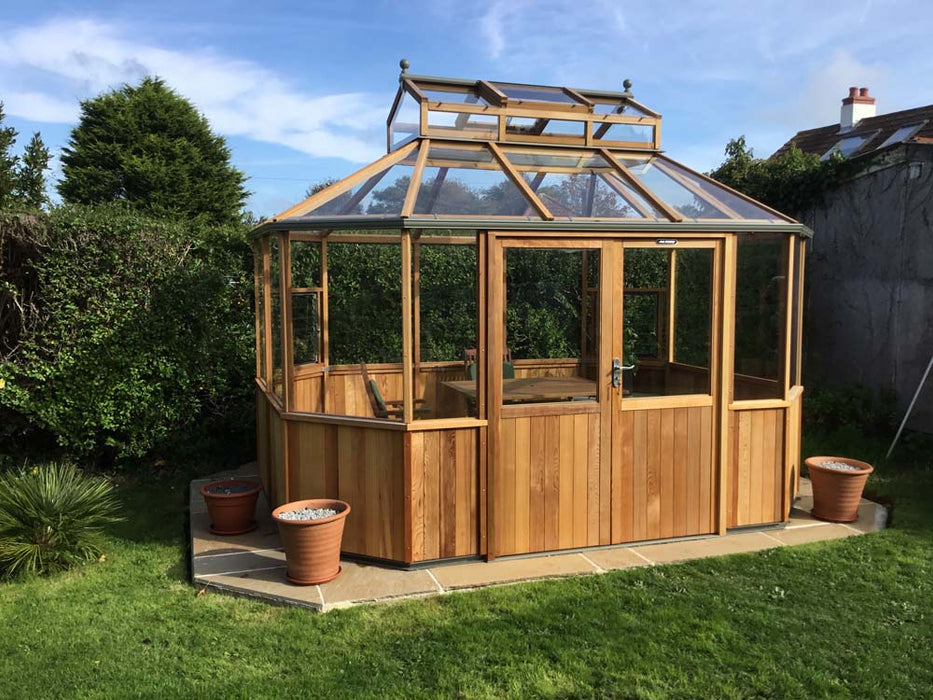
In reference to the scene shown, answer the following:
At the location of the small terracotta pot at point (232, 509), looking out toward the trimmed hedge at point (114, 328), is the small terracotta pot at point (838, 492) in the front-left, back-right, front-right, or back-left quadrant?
back-right

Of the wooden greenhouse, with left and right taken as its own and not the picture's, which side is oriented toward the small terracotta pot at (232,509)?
right

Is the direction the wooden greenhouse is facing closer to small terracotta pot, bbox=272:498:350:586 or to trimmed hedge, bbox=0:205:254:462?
the small terracotta pot

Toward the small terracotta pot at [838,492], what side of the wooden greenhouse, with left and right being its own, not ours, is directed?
left

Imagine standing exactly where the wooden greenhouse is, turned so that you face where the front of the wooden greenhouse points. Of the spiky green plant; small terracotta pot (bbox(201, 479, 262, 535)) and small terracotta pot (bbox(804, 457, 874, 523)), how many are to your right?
2

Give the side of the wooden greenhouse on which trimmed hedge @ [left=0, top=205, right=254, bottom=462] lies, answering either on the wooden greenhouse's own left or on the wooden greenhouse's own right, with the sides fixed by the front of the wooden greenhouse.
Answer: on the wooden greenhouse's own right

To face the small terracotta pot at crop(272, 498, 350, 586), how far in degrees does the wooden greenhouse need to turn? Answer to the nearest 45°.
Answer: approximately 45° to its right

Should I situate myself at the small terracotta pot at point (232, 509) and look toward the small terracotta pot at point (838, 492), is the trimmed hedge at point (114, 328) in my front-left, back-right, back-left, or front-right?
back-left

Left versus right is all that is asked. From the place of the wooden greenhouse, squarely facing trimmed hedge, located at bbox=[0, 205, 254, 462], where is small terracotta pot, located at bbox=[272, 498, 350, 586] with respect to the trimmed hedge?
left

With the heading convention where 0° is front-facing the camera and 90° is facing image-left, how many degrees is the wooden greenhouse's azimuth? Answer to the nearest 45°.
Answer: approximately 0°

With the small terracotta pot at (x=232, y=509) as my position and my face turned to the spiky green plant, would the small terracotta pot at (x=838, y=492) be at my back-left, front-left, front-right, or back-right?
back-left

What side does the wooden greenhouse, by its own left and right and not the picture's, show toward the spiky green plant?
right
